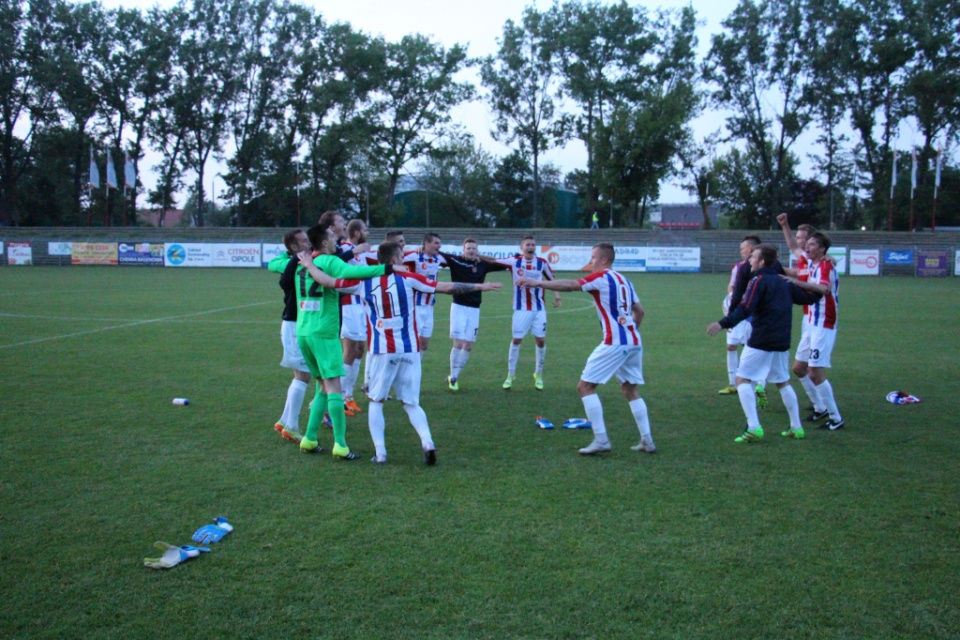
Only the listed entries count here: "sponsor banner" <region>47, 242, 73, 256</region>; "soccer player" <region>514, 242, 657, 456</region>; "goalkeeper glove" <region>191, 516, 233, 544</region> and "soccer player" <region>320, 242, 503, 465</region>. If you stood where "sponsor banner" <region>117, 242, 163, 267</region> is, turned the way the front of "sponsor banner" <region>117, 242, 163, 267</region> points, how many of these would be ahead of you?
3

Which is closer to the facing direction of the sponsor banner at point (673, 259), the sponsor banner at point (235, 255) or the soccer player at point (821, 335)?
the soccer player

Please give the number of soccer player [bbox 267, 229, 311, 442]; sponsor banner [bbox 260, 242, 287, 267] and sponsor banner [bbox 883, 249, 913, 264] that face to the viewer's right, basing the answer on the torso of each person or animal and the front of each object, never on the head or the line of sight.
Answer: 1

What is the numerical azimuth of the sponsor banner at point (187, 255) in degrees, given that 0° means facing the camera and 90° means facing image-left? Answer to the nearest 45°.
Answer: approximately 0°

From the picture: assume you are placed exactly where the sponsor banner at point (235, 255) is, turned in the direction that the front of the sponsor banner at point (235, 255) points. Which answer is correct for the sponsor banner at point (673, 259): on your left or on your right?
on your left

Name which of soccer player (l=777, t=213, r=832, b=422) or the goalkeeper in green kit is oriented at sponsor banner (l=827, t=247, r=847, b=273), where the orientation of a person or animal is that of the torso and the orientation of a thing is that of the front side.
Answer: the goalkeeper in green kit

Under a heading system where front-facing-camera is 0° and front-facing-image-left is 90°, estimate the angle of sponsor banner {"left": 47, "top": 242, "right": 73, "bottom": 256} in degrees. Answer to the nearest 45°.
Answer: approximately 0°

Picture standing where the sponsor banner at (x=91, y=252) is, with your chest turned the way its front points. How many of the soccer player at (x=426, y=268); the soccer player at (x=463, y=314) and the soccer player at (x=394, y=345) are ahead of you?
3

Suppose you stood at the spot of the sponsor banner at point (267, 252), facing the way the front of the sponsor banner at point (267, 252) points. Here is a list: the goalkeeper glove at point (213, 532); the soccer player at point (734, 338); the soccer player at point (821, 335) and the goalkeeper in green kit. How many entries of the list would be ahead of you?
4
